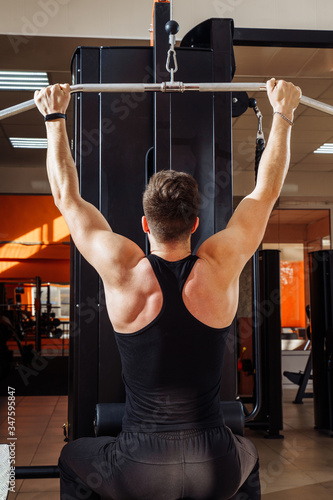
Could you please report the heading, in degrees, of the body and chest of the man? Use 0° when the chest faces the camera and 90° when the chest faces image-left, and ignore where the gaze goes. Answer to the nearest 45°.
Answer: approximately 180°

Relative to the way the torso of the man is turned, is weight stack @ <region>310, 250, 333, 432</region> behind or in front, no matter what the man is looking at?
in front

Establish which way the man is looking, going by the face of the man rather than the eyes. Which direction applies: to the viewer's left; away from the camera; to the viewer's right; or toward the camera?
away from the camera

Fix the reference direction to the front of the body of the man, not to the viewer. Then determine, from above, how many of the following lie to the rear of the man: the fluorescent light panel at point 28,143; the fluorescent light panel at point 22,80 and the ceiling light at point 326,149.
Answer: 0

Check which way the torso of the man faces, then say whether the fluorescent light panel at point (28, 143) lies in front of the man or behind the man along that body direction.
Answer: in front

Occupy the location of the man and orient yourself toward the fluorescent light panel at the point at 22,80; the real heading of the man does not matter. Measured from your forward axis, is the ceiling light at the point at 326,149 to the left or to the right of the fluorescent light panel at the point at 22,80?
right

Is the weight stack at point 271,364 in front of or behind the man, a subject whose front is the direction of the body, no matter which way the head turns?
in front
